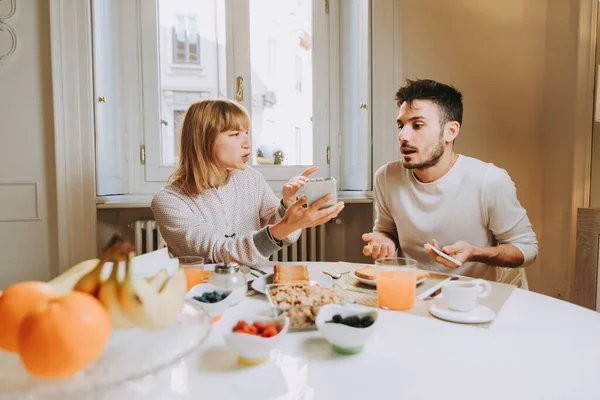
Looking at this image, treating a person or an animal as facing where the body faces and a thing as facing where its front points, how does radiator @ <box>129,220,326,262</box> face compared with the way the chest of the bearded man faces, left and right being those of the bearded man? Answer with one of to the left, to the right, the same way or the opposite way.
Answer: to the left

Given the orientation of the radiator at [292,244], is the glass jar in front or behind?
in front

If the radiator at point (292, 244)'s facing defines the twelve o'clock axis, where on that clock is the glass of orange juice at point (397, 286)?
The glass of orange juice is roughly at 12 o'clock from the radiator.

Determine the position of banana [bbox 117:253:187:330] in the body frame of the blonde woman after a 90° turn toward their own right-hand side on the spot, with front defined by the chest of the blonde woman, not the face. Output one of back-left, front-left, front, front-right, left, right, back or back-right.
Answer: front-left

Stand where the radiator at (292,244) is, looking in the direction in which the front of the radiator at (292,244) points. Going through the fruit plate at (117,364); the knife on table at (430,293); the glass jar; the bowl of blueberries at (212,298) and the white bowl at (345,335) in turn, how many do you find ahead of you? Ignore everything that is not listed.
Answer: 5

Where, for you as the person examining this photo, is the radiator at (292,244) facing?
facing the viewer

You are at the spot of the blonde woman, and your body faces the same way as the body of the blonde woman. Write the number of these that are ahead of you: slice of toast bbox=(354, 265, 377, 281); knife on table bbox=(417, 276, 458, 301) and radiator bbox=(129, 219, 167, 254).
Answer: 2

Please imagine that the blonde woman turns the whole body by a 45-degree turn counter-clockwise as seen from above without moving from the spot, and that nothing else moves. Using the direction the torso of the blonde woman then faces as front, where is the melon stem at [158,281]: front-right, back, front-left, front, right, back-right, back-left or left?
right

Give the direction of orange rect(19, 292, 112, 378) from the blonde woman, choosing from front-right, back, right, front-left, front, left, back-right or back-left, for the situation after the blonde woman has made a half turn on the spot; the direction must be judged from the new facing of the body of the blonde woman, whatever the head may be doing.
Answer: back-left

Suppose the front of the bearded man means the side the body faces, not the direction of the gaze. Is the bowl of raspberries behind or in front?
in front

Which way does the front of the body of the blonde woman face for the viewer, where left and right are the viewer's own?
facing the viewer and to the right of the viewer

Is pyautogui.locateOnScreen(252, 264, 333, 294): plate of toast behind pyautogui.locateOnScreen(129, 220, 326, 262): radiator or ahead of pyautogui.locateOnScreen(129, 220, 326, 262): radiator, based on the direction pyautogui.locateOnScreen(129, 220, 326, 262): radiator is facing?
ahead
